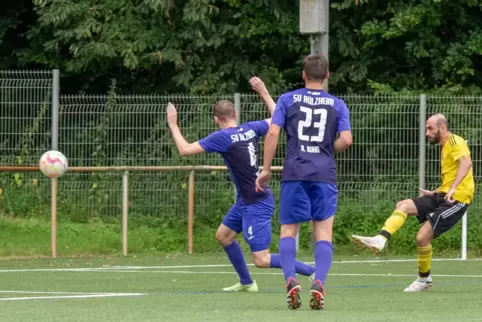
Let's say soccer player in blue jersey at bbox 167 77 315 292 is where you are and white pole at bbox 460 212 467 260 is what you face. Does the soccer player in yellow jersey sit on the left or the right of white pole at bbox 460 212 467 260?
right

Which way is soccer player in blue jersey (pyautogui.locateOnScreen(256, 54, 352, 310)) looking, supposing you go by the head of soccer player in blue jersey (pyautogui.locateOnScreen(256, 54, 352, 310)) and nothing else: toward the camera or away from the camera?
away from the camera

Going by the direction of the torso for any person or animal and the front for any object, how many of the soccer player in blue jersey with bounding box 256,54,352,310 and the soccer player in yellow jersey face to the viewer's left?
1

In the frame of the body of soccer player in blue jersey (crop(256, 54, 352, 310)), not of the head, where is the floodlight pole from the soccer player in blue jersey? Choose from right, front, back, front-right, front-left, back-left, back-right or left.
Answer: front

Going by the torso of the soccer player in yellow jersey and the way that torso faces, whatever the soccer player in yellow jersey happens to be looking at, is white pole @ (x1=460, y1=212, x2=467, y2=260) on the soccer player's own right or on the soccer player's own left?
on the soccer player's own right

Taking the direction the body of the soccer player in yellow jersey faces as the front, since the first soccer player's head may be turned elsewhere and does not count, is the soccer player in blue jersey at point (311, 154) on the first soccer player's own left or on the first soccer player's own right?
on the first soccer player's own left

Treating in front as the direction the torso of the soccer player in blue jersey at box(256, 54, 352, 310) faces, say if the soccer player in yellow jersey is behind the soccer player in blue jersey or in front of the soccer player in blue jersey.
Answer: in front

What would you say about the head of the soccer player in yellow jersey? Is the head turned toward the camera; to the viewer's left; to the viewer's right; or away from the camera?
to the viewer's left

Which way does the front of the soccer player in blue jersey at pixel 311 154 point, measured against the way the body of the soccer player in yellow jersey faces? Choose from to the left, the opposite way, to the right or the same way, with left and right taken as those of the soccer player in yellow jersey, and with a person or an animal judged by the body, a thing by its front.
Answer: to the right

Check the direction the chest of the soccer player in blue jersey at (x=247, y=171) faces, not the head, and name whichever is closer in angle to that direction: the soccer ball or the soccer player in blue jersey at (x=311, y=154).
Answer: the soccer ball

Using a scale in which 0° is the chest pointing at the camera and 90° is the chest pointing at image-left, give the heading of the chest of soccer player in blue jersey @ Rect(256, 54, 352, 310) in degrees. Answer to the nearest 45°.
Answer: approximately 180°

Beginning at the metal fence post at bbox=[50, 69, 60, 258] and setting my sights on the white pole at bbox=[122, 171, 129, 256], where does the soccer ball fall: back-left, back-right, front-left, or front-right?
front-right

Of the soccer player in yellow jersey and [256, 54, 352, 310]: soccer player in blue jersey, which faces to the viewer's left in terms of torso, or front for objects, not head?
the soccer player in yellow jersey

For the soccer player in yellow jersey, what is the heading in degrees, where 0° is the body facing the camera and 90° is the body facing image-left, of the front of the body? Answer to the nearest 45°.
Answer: approximately 90°
